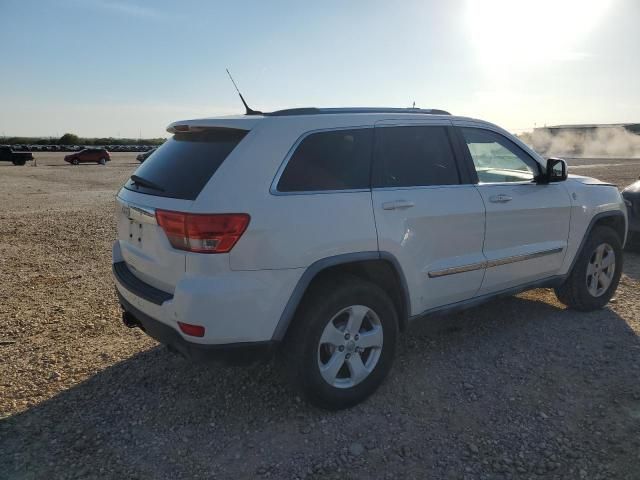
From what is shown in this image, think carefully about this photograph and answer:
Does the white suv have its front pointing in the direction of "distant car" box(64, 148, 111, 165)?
no

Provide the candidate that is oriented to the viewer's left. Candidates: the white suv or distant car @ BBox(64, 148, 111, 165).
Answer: the distant car

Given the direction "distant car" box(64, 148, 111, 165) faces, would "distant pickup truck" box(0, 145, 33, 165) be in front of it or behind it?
in front

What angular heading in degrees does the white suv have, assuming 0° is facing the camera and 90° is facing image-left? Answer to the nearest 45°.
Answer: approximately 225°

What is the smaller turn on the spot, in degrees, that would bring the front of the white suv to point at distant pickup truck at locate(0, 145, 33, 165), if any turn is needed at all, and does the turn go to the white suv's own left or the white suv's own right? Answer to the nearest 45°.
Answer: approximately 90° to the white suv's own left

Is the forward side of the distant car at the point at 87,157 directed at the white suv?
no

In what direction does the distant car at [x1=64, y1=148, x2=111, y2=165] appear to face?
to the viewer's left

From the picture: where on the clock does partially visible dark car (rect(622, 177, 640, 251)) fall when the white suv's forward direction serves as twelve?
The partially visible dark car is roughly at 12 o'clock from the white suv.

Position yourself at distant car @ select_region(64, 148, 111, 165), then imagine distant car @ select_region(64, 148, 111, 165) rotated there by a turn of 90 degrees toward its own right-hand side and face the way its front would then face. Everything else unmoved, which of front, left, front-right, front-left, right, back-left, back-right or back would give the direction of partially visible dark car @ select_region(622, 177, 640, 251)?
back

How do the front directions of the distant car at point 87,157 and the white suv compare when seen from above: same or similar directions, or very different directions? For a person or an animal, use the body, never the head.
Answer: very different directions

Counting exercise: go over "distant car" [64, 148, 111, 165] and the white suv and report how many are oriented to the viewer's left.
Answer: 1
